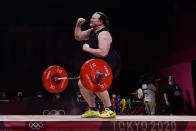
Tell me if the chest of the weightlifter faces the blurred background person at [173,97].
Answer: no

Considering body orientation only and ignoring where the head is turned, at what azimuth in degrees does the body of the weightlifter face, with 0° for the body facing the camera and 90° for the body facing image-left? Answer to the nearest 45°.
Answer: approximately 90°
